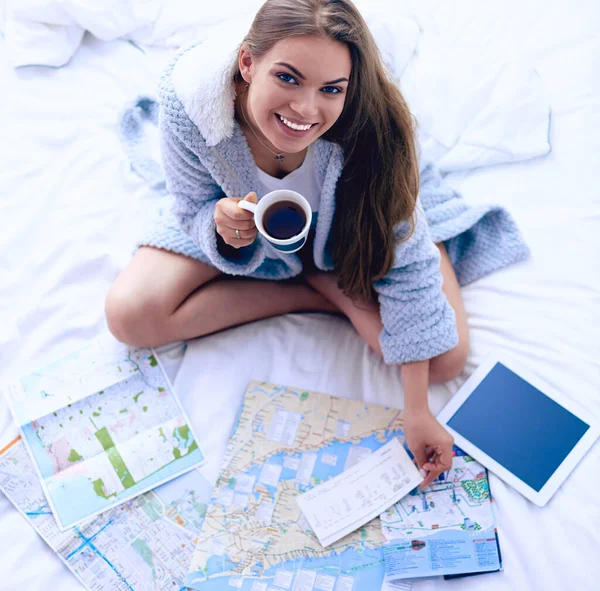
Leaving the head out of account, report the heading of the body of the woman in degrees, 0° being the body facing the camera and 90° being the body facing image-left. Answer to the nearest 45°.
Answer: approximately 0°
